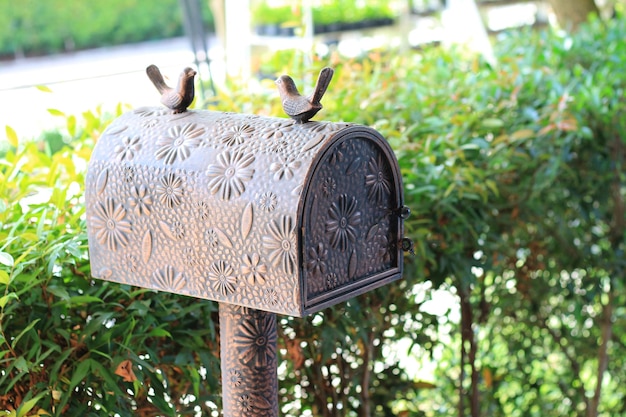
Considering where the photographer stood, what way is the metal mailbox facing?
facing the viewer and to the right of the viewer
